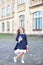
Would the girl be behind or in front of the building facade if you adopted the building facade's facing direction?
in front

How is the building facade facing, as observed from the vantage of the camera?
facing the viewer and to the left of the viewer
